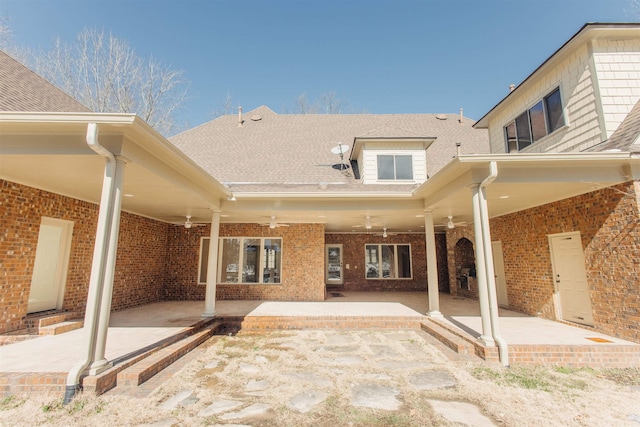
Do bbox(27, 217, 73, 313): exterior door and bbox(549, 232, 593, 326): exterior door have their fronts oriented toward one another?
yes

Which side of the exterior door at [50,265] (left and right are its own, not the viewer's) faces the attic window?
front

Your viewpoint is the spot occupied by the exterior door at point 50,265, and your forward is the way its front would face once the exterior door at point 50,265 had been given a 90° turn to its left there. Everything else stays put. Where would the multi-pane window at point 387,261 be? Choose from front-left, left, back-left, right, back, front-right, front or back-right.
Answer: front-right

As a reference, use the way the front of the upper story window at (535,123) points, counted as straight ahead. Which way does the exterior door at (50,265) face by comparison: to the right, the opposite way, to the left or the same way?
the opposite way

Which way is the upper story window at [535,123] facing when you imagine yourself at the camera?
facing the viewer and to the left of the viewer

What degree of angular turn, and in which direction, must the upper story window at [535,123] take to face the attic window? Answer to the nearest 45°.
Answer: approximately 45° to its right

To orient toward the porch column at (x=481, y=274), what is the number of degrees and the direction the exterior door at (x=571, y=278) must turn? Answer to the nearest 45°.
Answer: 0° — it already faces it

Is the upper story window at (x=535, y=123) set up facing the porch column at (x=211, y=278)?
yes

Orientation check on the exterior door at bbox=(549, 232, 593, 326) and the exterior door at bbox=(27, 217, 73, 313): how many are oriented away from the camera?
0

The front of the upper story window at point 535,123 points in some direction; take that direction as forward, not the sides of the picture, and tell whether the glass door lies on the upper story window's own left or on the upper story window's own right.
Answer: on the upper story window's own right

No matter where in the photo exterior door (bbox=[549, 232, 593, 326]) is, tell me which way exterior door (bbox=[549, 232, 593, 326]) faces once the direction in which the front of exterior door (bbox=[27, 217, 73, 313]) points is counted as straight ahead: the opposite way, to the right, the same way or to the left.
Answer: the opposite way

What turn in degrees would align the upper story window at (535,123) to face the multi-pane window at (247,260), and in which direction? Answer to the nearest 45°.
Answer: approximately 45° to its right

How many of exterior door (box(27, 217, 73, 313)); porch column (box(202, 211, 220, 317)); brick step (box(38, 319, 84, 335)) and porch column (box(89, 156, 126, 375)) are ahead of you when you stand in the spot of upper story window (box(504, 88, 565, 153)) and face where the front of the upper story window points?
4

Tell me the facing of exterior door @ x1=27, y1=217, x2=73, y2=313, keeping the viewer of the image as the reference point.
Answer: facing the viewer and to the right of the viewer

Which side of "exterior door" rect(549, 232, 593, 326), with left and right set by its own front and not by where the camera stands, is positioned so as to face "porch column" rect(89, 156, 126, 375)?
front

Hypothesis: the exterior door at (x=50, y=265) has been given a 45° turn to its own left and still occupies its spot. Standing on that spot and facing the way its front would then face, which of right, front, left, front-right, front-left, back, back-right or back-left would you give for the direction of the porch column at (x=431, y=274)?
front-right

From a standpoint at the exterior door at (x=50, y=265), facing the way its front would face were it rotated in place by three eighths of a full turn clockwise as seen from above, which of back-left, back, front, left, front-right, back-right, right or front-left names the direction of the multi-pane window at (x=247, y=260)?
back
